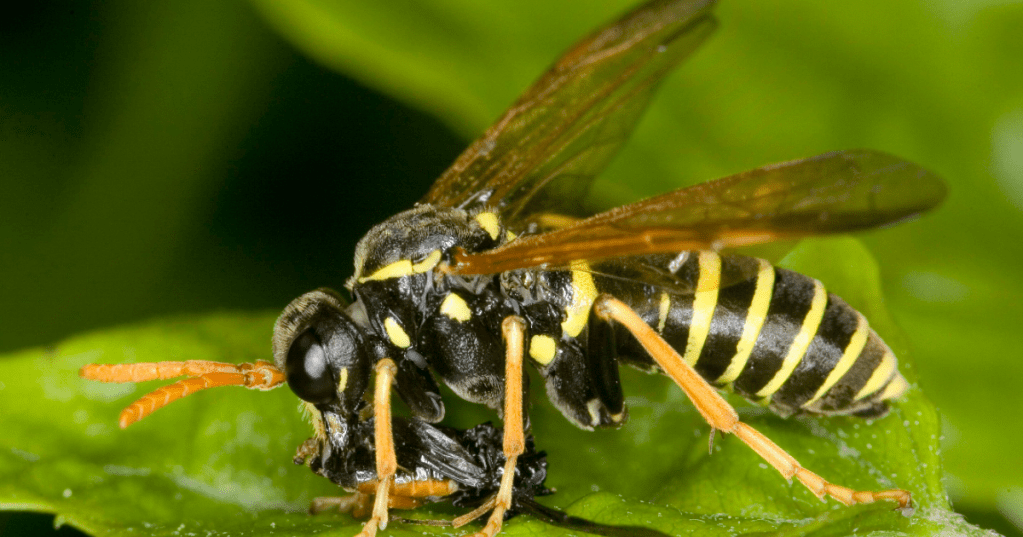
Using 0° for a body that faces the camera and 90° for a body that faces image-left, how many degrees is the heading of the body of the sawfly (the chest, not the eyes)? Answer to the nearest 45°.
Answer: approximately 90°
